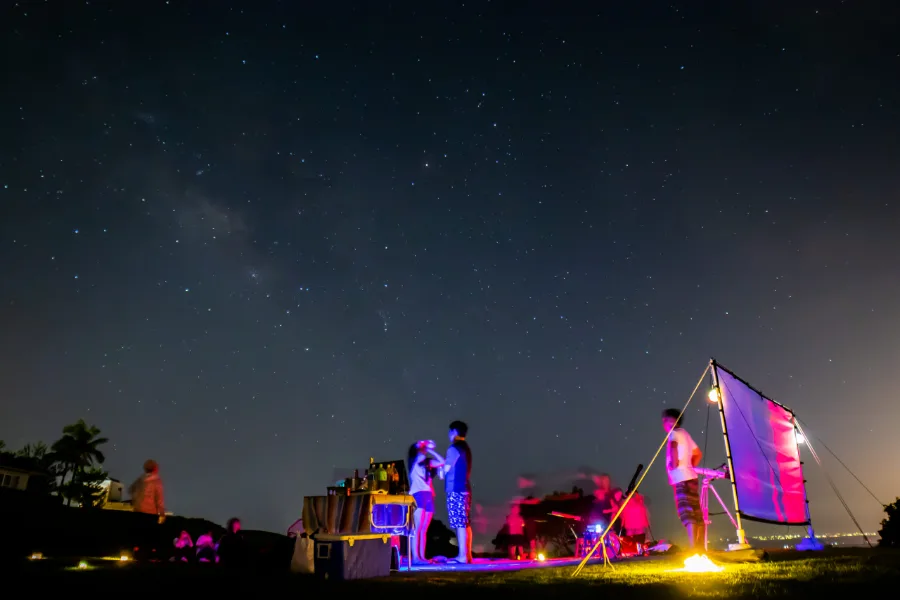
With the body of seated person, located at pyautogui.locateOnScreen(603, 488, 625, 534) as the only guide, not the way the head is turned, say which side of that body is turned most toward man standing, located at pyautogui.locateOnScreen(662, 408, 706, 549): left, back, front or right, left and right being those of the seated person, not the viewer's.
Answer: left

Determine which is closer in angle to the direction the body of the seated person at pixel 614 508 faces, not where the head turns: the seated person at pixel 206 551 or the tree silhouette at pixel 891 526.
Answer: the seated person

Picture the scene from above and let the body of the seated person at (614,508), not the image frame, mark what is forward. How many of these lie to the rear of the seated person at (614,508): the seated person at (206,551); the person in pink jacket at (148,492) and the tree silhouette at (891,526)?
1

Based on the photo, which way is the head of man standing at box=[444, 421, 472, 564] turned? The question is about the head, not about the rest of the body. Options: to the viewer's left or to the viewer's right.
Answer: to the viewer's left

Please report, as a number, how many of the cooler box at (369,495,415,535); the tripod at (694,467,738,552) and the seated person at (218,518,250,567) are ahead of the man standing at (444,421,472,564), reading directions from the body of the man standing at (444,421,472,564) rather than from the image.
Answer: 2

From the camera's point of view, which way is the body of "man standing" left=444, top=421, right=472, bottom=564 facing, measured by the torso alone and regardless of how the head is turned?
to the viewer's left
